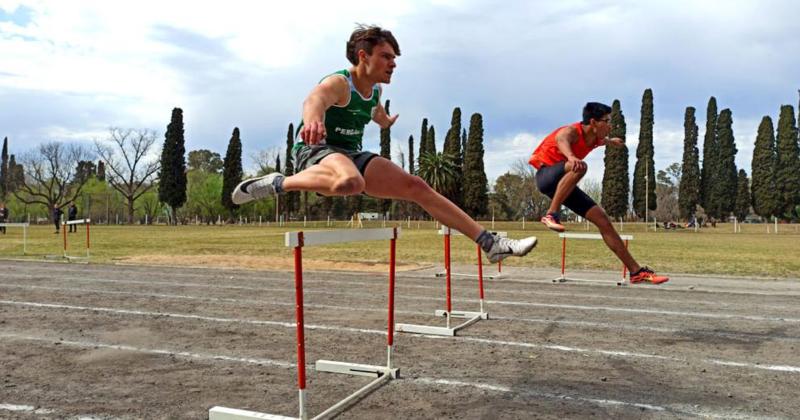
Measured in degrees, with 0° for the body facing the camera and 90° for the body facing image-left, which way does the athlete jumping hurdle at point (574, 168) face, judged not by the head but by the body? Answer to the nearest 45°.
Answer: approximately 270°

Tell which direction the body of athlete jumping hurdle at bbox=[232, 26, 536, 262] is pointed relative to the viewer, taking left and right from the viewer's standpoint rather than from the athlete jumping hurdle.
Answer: facing the viewer and to the right of the viewer

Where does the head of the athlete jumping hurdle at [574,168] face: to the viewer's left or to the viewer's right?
to the viewer's right

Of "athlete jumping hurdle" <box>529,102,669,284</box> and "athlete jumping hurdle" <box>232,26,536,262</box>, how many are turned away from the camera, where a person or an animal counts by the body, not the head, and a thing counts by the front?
0
